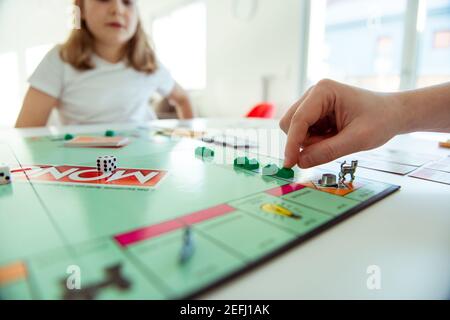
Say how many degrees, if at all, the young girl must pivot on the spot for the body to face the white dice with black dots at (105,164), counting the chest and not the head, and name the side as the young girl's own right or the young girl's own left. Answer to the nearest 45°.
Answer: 0° — they already face it

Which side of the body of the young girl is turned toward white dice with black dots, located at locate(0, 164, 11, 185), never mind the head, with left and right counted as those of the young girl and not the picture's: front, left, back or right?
front

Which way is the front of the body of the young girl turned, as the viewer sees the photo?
toward the camera

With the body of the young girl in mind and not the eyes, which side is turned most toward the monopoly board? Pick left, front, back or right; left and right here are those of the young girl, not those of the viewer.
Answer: front

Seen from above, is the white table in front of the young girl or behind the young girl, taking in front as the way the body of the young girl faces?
in front
